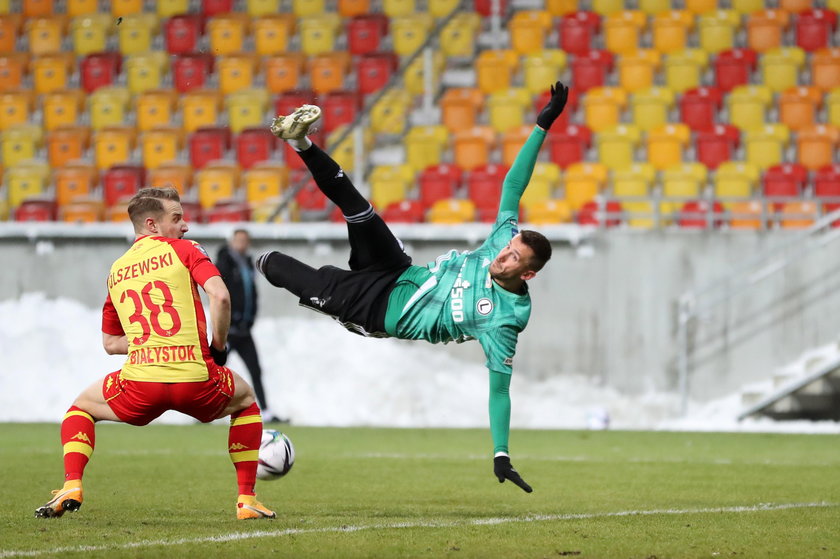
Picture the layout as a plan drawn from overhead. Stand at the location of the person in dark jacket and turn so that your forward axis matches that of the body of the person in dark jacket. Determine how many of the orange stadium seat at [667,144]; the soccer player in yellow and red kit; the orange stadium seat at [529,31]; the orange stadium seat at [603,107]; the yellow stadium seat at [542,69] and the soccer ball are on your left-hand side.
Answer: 4

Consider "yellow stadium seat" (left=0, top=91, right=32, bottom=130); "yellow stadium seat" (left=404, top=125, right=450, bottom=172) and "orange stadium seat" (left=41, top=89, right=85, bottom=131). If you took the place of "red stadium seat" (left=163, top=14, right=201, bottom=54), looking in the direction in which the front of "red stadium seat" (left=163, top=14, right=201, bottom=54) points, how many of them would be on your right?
2

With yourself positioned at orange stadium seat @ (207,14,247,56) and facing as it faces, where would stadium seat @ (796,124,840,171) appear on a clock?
The stadium seat is roughly at 10 o'clock from the orange stadium seat.

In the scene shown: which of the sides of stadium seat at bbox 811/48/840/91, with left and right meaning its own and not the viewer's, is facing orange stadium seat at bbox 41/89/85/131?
right

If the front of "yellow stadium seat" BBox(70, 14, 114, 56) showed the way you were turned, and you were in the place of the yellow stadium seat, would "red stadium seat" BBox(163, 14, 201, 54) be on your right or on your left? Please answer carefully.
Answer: on your left

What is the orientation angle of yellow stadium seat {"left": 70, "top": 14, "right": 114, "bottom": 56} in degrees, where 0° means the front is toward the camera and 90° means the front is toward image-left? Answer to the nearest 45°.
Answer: approximately 0°

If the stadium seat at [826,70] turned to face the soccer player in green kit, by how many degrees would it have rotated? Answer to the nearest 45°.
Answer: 0° — it already faces them

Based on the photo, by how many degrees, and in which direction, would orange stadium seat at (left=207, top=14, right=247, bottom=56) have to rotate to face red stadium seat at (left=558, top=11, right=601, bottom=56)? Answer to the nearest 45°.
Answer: approximately 90° to its left

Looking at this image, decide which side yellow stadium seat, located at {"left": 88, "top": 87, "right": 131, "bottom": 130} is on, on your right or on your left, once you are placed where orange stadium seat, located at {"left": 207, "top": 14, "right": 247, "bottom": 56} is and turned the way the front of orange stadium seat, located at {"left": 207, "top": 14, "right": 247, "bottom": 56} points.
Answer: on your right

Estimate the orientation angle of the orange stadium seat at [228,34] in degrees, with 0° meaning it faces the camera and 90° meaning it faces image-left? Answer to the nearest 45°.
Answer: approximately 0°

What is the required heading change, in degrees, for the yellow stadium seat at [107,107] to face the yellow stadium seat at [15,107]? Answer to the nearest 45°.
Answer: approximately 135° to its right
